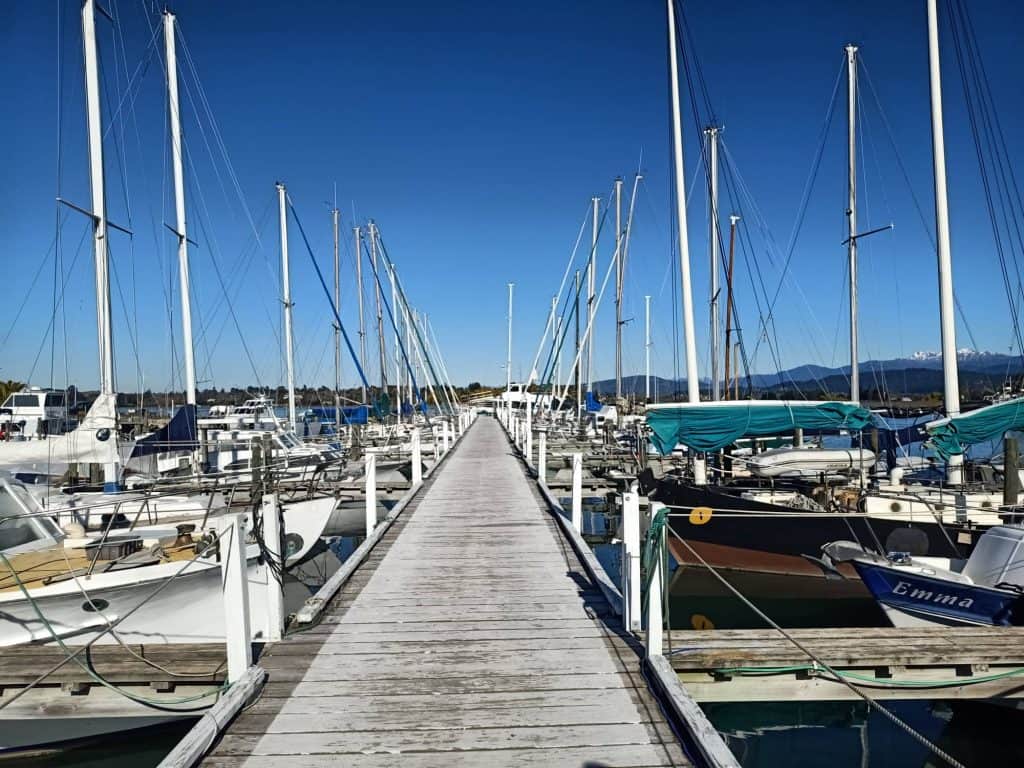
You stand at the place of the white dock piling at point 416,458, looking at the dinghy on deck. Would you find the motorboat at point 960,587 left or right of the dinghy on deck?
right

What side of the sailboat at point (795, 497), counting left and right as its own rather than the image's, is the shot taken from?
left

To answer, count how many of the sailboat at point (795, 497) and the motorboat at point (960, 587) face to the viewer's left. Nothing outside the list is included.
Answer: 2

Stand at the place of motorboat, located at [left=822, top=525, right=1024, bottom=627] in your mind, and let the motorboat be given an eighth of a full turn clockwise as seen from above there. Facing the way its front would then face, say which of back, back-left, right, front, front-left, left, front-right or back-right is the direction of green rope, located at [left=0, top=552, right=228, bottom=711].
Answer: left

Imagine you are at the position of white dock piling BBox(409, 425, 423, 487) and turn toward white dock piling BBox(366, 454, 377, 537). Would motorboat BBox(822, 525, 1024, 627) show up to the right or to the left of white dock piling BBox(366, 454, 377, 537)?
left

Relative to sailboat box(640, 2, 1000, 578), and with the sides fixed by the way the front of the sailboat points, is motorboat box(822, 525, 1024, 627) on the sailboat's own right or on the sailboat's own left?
on the sailboat's own left

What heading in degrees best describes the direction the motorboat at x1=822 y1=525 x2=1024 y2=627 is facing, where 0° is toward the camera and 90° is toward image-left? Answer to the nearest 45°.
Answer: approximately 90°

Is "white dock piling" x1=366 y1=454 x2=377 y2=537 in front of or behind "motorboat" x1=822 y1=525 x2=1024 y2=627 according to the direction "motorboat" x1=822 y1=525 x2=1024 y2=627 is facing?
in front
